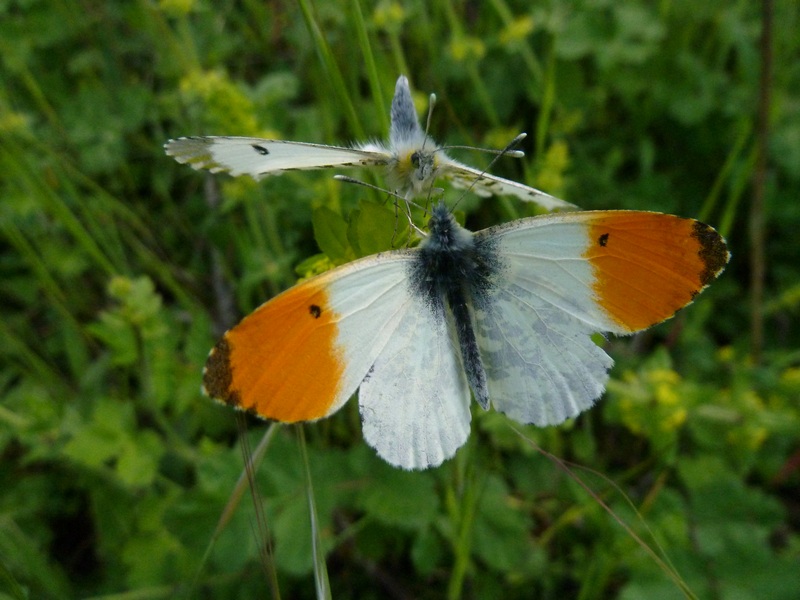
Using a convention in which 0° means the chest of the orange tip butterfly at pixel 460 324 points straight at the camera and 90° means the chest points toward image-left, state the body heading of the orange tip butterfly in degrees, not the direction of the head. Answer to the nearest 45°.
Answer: approximately 180°
